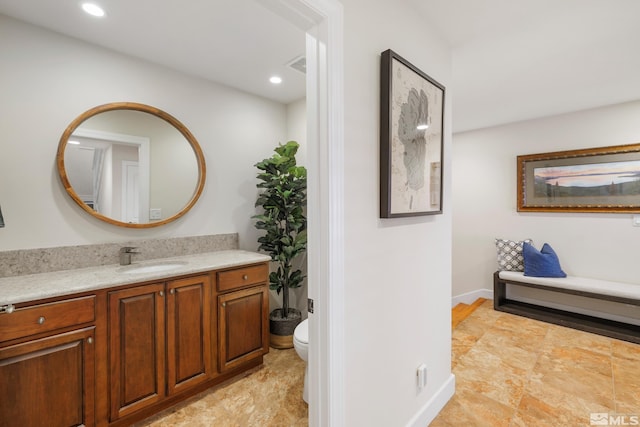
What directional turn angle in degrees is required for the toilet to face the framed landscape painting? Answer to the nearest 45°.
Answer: approximately 135° to its right

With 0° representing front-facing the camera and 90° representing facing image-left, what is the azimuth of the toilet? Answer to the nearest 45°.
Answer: approximately 45°

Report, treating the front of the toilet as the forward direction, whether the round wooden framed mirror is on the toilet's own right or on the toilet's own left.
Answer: on the toilet's own right

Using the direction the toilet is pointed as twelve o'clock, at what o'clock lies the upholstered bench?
The upholstered bench is roughly at 7 o'clock from the toilet.

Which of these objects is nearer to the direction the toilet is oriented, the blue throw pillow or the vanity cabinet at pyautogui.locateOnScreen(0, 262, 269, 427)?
the vanity cabinet

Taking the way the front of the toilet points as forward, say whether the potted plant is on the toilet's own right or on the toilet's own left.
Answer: on the toilet's own right

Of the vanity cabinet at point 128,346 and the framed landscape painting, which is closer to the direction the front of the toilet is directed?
the vanity cabinet
